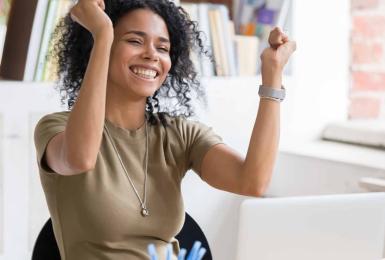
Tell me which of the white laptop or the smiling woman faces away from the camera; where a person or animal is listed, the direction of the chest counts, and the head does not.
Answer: the white laptop

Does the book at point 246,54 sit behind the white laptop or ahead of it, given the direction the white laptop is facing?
ahead

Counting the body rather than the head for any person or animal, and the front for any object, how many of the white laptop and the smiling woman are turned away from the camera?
1

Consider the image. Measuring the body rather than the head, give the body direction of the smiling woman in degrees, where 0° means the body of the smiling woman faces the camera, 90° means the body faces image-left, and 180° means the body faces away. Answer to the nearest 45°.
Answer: approximately 315°

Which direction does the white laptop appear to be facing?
away from the camera

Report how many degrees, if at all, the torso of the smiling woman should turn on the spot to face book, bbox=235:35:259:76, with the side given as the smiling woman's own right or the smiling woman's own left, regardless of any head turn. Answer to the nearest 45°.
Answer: approximately 135° to the smiling woman's own left

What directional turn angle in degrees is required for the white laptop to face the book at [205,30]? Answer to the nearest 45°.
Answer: approximately 45° to its left
